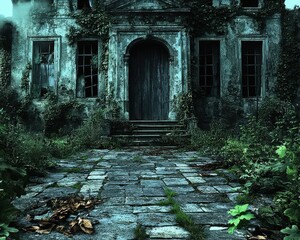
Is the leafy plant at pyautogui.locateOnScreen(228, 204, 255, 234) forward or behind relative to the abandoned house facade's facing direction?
forward

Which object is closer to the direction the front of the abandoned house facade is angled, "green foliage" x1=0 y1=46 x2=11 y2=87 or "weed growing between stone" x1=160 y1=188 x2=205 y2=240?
the weed growing between stone

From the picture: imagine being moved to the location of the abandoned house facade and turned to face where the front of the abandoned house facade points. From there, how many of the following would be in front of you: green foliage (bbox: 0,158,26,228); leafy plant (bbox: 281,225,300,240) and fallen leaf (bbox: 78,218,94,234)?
3

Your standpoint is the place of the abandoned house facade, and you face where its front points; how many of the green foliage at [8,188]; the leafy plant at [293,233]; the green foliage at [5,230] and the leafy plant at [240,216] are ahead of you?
4

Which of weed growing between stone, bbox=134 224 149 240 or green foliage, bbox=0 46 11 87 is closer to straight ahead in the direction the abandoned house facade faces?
the weed growing between stone

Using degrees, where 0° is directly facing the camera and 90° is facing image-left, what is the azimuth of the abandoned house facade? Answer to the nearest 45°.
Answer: approximately 0°

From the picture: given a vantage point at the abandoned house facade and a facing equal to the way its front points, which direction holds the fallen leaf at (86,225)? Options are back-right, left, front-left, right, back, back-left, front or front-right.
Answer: front

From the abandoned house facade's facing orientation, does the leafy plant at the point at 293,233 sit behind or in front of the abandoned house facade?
in front

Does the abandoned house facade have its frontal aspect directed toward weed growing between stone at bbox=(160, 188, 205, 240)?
yes

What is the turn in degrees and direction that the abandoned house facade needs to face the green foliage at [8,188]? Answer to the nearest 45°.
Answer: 0° — it already faces it

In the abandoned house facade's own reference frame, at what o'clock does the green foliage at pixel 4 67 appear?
The green foliage is roughly at 3 o'clock from the abandoned house facade.

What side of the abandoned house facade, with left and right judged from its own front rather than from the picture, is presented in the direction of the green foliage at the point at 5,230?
front
